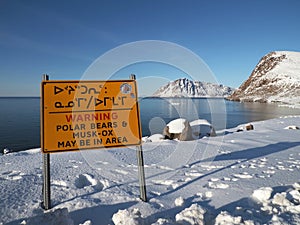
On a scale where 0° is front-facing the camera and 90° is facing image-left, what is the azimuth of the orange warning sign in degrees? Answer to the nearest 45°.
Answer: approximately 0°

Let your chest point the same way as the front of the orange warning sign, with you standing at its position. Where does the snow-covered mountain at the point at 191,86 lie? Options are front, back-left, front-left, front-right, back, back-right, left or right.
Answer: back-left
